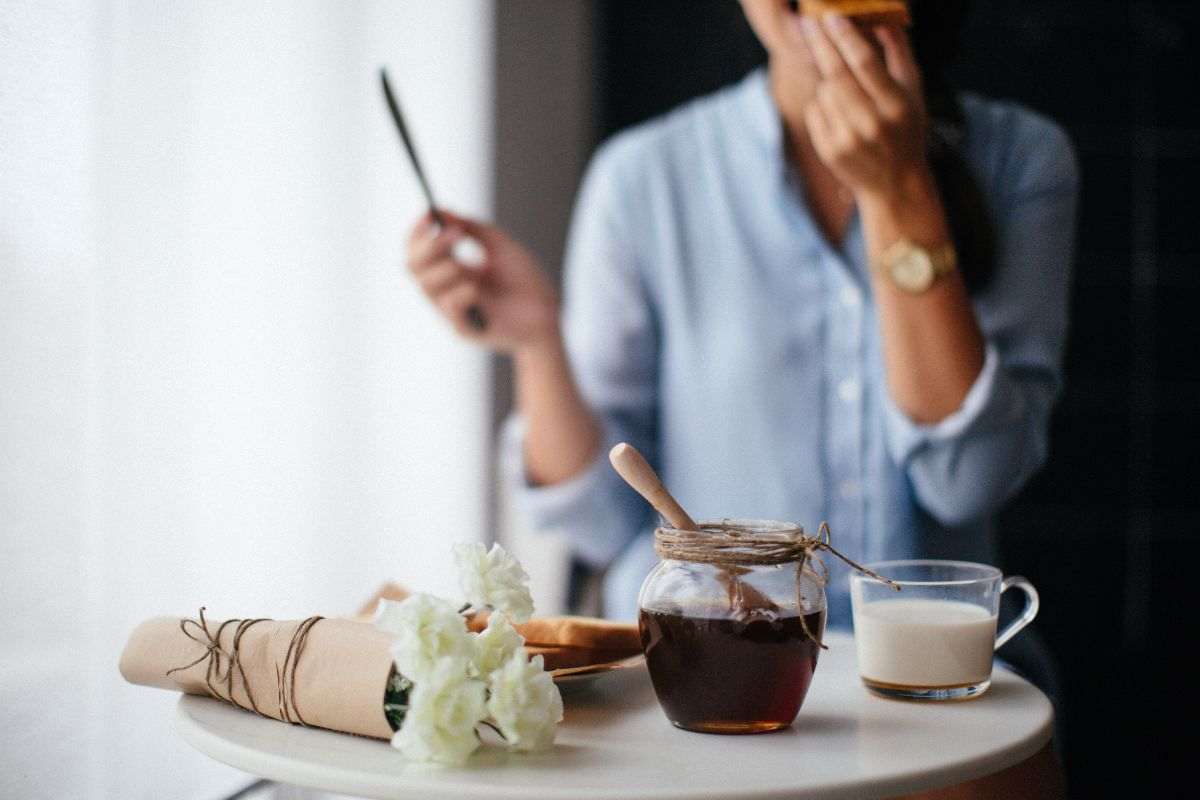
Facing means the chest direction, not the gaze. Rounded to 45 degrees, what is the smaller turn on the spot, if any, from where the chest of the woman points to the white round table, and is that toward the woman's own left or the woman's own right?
0° — they already face it

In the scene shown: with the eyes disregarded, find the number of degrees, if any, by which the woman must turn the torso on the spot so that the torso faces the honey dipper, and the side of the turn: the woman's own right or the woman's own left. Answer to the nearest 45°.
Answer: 0° — they already face it

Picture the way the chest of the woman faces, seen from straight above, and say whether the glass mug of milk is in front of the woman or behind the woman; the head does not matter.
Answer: in front

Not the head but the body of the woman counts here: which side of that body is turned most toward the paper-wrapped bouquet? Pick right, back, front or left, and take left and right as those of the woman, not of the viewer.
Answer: front

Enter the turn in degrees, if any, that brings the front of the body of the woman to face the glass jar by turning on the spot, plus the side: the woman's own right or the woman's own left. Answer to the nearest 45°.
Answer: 0° — they already face it

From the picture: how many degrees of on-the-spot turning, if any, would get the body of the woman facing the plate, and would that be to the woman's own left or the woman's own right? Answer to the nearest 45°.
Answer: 0° — they already face it

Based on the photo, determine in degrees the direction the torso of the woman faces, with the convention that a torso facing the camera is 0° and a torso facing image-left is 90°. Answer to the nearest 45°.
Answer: approximately 0°
